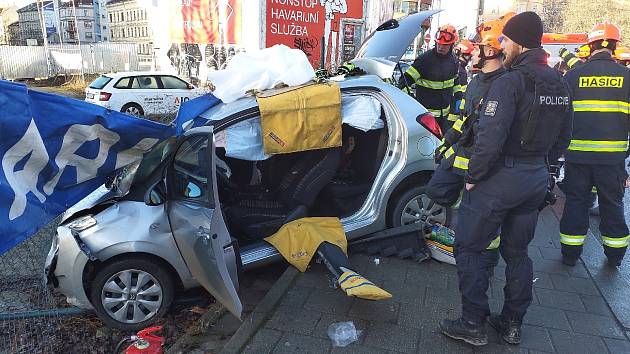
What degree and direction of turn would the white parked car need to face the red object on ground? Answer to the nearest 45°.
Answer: approximately 135° to its right

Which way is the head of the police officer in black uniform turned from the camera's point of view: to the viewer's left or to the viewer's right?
to the viewer's left

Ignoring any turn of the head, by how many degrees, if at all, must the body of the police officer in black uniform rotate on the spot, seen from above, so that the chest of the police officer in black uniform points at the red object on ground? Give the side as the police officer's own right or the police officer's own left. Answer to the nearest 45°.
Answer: approximately 90° to the police officer's own left

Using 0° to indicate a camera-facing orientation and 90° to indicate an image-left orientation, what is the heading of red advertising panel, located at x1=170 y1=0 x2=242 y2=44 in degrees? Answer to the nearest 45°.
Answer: approximately 0°

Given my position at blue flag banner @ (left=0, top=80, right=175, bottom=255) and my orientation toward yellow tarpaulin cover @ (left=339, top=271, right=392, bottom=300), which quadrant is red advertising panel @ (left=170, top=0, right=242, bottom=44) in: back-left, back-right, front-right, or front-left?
back-left

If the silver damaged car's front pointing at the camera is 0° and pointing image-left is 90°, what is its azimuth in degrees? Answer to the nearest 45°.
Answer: approximately 45°

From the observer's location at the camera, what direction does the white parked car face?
facing away from the viewer and to the right of the viewer

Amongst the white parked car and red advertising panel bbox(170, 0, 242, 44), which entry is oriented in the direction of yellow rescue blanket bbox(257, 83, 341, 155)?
the red advertising panel

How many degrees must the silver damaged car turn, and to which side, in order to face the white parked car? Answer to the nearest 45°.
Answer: approximately 135° to its right
